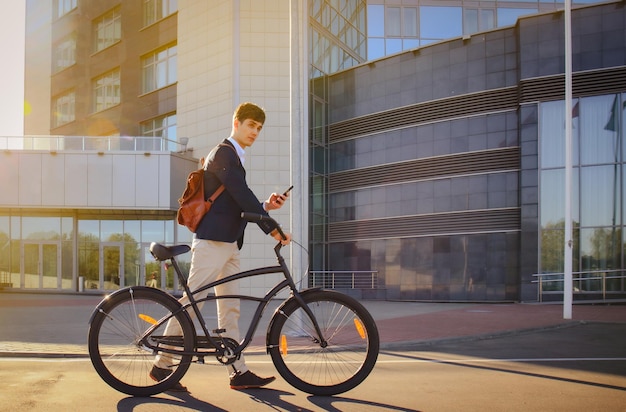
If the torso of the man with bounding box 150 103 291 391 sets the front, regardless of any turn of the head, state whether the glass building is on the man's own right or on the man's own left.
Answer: on the man's own left

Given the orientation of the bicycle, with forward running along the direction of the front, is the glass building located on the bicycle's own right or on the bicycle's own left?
on the bicycle's own left

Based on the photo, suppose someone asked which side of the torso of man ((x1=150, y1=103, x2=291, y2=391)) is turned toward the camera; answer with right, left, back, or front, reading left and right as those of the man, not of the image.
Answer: right

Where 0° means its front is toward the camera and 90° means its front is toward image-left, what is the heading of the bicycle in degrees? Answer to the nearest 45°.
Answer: approximately 270°
